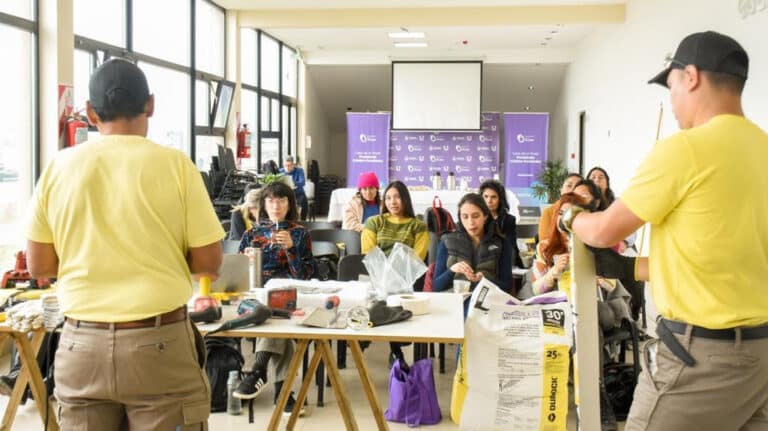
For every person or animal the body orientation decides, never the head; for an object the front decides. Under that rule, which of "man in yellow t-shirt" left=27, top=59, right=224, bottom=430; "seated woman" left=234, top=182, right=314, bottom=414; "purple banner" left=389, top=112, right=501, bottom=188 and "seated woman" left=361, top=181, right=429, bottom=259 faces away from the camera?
the man in yellow t-shirt

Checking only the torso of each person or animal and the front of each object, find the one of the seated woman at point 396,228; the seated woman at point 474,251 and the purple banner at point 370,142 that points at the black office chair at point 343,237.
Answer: the purple banner

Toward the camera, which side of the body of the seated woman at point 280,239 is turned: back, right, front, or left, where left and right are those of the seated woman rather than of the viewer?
front

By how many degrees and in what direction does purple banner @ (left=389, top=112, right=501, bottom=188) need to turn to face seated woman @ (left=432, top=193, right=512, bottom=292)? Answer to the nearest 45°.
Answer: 0° — it already faces them

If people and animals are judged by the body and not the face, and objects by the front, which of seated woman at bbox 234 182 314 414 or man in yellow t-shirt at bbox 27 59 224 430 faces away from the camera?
the man in yellow t-shirt

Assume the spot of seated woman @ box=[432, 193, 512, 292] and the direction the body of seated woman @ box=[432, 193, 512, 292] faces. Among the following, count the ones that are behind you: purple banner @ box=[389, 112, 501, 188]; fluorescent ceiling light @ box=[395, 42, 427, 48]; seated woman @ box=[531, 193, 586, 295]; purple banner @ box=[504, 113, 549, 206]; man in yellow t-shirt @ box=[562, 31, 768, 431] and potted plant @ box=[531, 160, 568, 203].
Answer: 4

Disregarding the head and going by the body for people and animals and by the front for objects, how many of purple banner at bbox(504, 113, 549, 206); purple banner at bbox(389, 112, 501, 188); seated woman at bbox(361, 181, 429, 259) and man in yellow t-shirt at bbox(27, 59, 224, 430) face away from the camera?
1

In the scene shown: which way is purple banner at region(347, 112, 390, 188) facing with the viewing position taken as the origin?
facing the viewer

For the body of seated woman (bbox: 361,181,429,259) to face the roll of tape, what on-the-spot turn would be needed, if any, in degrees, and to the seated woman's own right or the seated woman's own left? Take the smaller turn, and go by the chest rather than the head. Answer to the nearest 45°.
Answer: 0° — they already face it

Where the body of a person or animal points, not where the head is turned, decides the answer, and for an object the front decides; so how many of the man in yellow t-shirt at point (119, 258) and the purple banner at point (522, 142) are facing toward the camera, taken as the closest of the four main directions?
1

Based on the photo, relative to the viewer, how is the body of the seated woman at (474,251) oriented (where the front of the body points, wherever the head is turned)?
toward the camera

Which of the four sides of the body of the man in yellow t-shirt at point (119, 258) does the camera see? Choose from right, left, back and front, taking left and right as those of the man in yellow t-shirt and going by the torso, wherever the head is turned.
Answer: back

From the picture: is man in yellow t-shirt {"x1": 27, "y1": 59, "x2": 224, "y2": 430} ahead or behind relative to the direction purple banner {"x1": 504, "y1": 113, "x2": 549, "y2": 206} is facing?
ahead

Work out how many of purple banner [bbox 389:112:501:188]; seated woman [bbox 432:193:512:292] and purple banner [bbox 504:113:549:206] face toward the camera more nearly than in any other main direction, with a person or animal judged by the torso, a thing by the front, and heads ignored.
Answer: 3

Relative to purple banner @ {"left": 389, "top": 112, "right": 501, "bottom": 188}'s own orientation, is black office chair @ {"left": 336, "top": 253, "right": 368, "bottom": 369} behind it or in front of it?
in front

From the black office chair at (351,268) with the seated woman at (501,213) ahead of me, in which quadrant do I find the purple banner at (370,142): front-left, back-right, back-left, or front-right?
front-left

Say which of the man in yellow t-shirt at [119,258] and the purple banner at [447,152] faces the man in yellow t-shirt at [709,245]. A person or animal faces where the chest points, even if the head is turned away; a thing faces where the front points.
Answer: the purple banner

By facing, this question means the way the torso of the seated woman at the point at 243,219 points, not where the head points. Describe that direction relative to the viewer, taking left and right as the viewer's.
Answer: facing the viewer and to the right of the viewer
